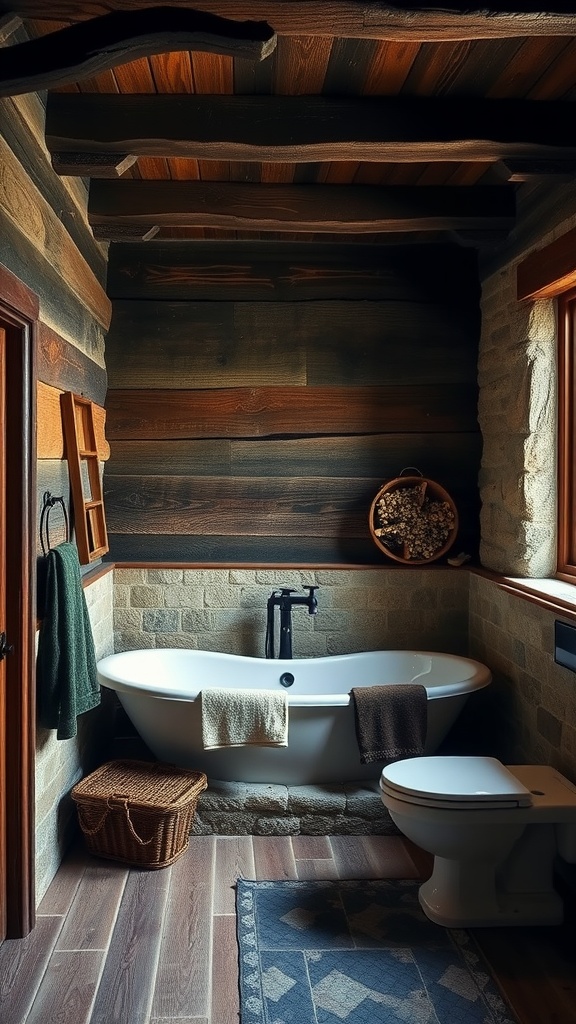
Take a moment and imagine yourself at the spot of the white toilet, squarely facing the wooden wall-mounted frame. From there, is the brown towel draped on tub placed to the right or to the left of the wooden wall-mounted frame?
right

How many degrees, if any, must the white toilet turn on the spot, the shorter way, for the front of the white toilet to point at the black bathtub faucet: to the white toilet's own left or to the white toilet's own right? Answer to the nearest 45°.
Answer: approximately 45° to the white toilet's own right

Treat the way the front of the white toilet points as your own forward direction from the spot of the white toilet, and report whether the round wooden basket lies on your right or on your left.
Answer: on your right

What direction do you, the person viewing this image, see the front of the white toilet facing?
facing to the left of the viewer

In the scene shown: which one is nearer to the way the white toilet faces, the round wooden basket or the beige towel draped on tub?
the beige towel draped on tub

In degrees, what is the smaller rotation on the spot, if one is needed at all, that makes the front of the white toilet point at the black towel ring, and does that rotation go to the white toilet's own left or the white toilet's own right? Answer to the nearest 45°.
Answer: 0° — it already faces it
